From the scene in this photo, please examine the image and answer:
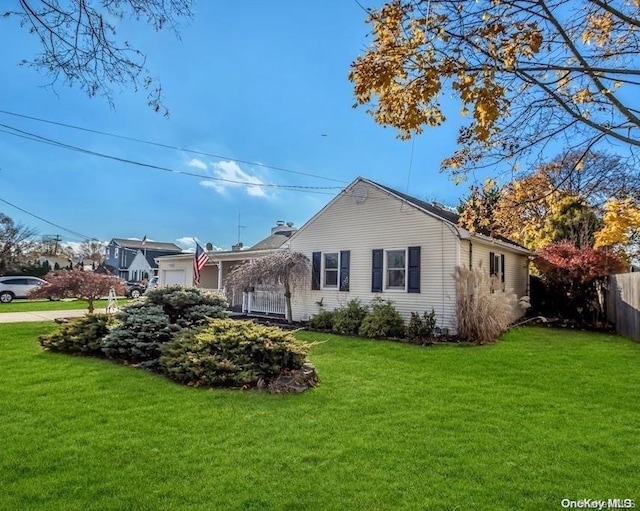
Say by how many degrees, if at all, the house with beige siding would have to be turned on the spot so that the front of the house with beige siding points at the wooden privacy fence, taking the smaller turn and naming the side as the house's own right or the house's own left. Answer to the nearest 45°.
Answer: approximately 135° to the house's own left

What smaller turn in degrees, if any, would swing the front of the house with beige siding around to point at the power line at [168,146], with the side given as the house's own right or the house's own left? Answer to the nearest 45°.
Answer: approximately 45° to the house's own right

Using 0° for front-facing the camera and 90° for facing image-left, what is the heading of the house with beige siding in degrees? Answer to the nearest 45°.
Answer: approximately 45°
